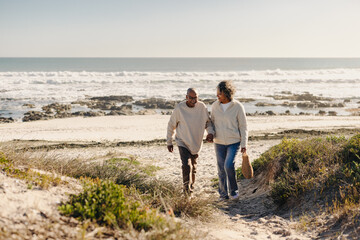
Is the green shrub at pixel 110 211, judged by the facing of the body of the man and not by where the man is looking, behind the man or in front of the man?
in front

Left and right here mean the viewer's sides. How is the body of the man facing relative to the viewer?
facing the viewer

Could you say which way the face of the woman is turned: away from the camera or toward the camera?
toward the camera
